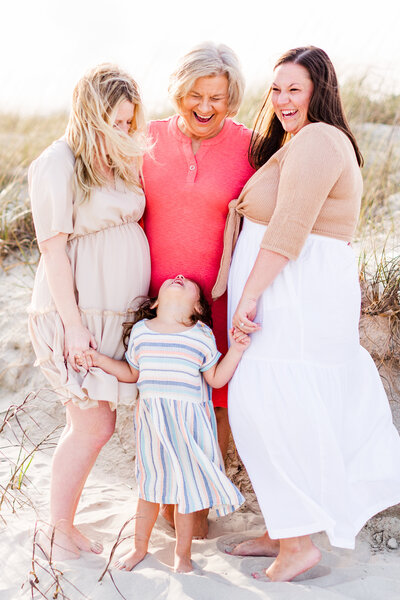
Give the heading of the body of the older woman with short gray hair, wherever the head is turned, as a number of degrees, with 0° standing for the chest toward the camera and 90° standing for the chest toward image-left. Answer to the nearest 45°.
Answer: approximately 0°
